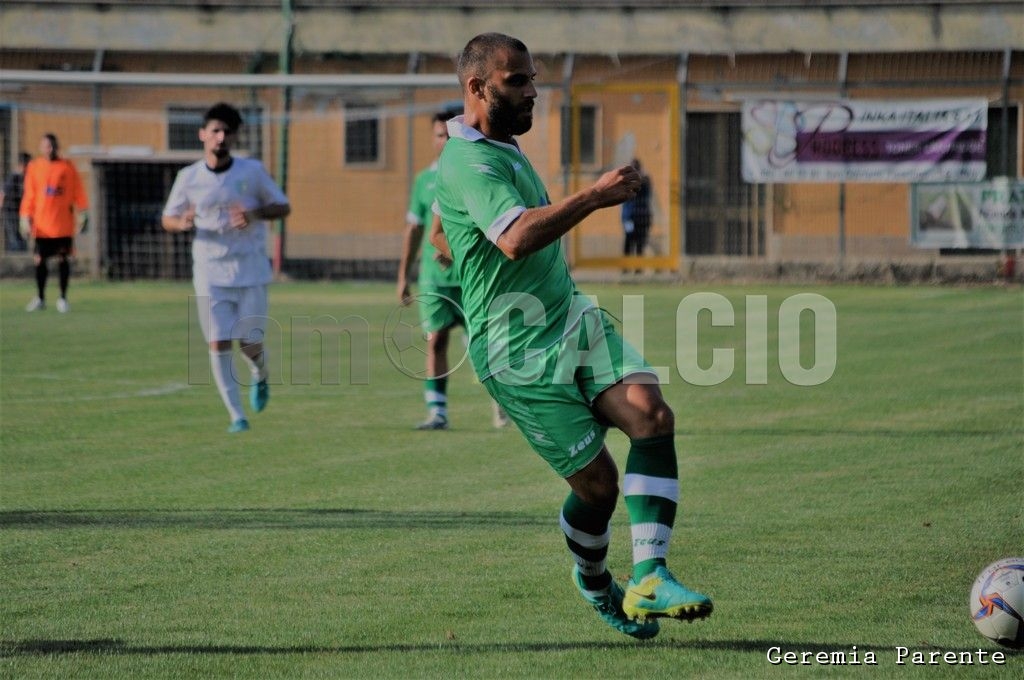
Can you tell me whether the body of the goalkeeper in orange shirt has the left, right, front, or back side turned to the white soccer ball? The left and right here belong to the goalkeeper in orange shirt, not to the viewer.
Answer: front

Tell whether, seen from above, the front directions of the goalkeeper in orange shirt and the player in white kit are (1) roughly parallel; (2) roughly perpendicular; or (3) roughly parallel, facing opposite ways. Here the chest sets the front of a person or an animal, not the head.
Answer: roughly parallel

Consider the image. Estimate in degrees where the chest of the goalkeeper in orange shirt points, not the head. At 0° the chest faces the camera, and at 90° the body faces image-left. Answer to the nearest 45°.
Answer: approximately 0°

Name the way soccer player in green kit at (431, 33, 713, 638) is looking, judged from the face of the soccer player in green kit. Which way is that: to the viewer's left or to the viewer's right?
to the viewer's right

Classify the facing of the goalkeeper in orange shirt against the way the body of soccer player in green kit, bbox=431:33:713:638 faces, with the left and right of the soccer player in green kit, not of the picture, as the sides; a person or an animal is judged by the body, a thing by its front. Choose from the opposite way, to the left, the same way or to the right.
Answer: to the right

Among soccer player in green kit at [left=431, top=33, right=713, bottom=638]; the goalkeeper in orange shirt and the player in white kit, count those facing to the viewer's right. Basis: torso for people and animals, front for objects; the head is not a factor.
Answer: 1

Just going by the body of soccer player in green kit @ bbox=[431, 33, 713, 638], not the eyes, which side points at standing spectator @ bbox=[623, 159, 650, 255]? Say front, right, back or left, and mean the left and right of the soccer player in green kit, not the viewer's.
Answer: left

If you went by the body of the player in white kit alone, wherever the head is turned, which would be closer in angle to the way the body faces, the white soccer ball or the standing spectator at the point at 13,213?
the white soccer ball

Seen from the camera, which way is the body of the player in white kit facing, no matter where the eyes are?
toward the camera

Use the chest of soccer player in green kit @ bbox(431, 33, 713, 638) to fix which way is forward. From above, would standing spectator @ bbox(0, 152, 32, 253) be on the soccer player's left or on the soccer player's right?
on the soccer player's left

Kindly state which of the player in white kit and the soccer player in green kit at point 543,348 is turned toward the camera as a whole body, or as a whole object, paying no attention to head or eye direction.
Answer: the player in white kit

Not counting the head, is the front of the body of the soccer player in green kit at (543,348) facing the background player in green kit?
no

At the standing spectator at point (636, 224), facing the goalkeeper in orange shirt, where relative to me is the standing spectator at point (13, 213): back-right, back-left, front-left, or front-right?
front-right

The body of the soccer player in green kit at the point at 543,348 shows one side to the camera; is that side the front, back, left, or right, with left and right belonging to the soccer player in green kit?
right
